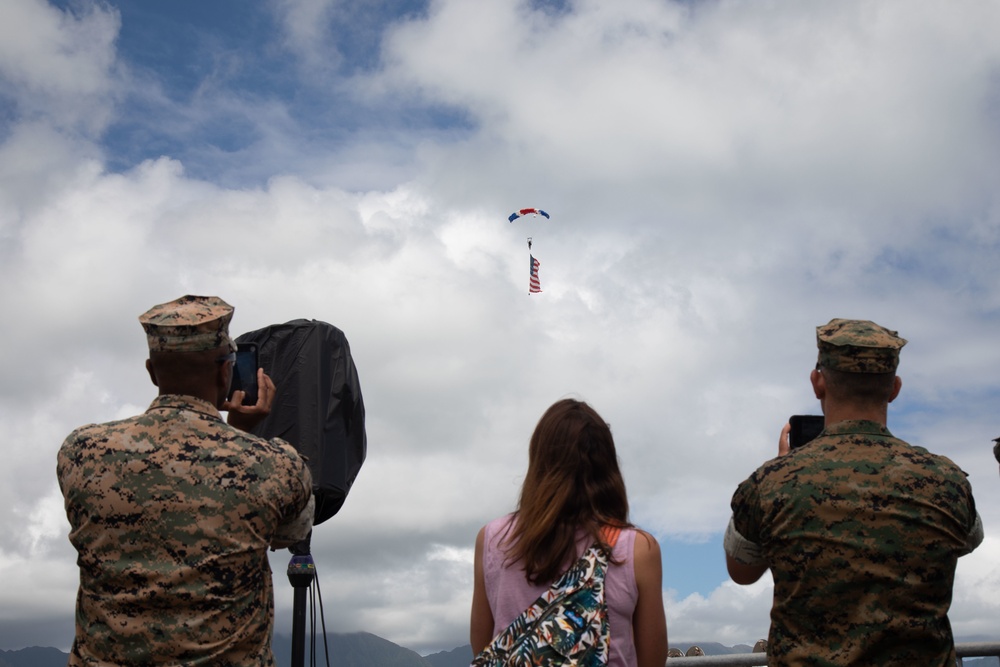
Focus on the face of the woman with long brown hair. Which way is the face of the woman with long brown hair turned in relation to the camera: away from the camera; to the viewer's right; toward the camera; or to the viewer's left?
away from the camera

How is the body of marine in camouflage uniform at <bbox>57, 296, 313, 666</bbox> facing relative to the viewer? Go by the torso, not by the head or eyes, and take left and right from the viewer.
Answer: facing away from the viewer

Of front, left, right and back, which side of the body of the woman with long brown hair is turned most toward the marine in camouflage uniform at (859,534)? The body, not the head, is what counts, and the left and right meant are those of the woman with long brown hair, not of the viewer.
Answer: right

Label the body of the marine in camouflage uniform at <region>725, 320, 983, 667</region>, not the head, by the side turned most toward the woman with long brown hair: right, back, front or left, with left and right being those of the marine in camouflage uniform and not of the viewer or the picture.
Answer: left

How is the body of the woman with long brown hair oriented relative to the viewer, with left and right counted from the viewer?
facing away from the viewer

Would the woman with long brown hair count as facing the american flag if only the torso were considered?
yes

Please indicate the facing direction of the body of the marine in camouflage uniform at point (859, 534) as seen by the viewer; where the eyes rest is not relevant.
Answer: away from the camera
